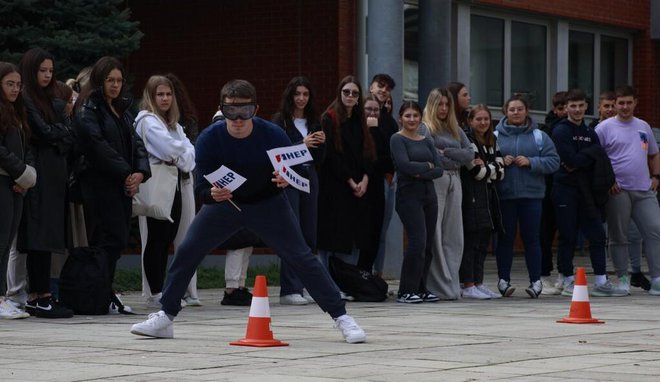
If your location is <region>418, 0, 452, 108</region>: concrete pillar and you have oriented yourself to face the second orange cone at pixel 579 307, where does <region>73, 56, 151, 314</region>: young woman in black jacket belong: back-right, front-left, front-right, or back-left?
front-right

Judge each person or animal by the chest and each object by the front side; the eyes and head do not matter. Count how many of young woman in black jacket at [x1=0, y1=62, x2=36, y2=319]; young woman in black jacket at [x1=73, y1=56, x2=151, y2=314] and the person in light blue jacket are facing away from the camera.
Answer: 0

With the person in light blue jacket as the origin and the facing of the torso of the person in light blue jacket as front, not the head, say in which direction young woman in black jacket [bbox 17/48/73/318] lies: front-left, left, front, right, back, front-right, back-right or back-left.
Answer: front-right

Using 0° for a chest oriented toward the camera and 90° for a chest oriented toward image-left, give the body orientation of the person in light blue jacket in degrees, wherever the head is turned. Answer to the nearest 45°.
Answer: approximately 0°

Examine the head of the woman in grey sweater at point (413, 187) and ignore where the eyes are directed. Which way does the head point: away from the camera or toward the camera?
toward the camera

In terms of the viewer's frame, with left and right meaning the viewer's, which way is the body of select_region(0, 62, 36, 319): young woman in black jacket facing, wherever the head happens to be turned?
facing the viewer and to the right of the viewer

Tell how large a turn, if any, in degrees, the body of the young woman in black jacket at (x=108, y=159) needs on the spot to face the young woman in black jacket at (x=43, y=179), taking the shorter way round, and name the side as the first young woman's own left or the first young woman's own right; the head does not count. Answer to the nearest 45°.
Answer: approximately 135° to the first young woman's own right

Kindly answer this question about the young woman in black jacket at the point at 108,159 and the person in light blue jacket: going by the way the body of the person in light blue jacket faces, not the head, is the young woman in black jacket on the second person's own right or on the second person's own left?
on the second person's own right

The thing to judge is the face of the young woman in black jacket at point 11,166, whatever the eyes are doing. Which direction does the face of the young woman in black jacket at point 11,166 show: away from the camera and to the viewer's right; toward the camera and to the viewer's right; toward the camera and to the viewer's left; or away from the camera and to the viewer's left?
toward the camera and to the viewer's right

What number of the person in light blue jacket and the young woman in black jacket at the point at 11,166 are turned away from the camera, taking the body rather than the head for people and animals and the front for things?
0

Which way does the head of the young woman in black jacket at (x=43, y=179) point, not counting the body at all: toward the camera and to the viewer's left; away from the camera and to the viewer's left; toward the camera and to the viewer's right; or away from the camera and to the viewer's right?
toward the camera and to the viewer's right

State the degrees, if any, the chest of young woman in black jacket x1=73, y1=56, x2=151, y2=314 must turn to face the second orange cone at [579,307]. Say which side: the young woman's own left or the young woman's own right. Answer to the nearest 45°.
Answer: approximately 45° to the young woman's own left

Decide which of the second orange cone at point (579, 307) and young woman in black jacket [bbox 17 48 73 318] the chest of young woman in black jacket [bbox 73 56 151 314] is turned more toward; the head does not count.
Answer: the second orange cone
